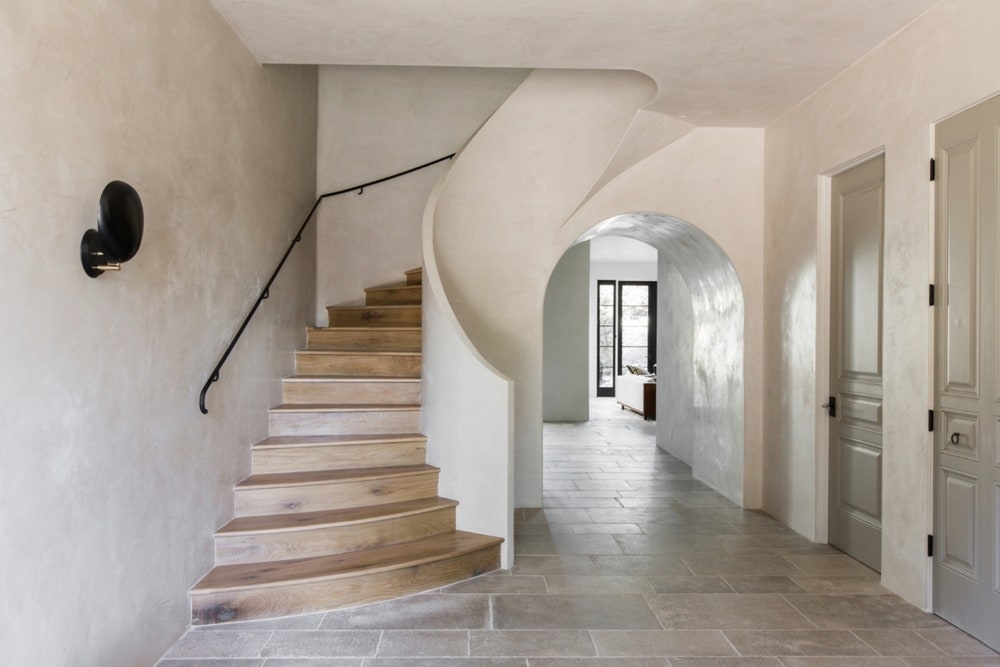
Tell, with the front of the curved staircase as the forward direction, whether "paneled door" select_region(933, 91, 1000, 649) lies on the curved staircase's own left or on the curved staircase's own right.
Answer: on the curved staircase's own left

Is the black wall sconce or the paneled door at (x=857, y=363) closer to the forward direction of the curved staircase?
the black wall sconce

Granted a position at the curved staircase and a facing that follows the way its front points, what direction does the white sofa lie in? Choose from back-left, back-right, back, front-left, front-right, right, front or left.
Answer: back-left

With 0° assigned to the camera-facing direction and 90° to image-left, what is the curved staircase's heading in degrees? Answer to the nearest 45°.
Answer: approximately 0°

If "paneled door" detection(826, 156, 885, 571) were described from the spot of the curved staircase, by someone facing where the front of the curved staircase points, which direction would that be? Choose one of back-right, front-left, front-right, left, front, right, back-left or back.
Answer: left

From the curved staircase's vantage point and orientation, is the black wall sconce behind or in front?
in front
